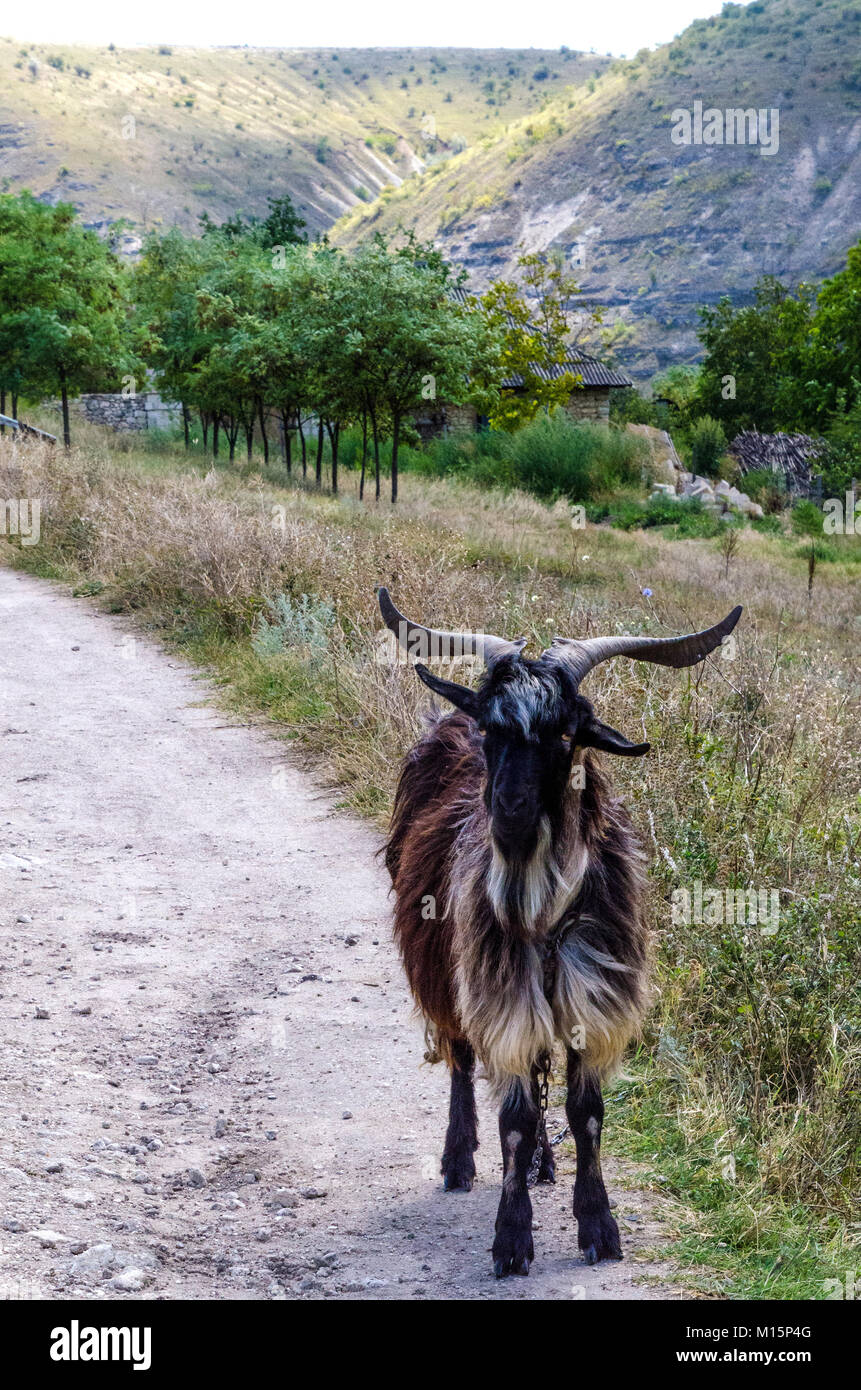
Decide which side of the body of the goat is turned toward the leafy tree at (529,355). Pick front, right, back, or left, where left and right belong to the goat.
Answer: back

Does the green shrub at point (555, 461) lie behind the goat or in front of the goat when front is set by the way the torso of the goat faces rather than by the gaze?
behind

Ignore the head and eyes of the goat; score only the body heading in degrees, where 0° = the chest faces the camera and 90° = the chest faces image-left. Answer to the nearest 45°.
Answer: approximately 0°

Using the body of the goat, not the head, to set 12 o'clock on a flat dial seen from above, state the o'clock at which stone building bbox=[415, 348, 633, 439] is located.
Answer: The stone building is roughly at 6 o'clock from the goat.

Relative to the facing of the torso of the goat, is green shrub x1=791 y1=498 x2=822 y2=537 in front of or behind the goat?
behind

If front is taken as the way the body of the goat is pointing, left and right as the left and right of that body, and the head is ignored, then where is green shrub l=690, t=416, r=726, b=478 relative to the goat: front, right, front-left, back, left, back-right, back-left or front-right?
back

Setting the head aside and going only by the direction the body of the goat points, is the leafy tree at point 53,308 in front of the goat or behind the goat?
behind

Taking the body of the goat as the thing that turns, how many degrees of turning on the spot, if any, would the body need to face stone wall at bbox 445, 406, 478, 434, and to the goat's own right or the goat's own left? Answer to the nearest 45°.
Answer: approximately 180°

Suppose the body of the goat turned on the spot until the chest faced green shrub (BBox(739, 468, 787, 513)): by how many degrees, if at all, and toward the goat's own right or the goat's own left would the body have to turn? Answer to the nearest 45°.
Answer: approximately 180°
